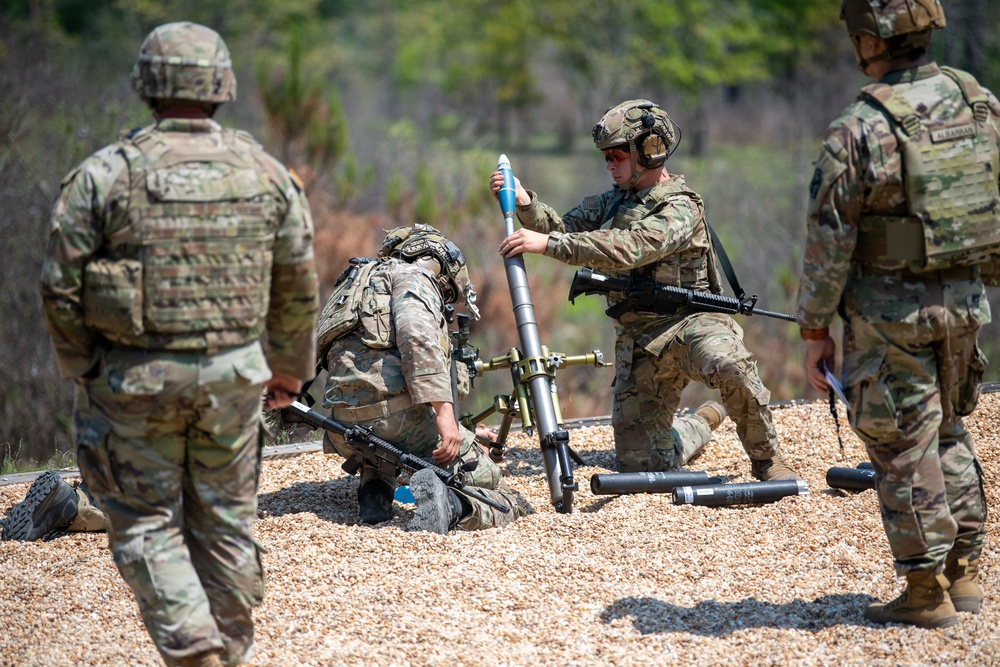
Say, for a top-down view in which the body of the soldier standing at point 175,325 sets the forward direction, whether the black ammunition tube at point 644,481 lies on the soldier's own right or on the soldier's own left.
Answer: on the soldier's own right

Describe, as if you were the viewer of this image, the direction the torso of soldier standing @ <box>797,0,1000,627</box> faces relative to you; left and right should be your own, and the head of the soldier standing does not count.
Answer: facing away from the viewer and to the left of the viewer

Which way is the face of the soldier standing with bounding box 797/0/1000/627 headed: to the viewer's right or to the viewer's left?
to the viewer's left

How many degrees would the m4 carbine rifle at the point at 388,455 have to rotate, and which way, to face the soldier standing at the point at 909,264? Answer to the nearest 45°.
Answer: approximately 45° to its right

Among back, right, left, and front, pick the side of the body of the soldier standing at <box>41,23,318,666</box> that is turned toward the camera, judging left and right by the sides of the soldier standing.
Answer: back

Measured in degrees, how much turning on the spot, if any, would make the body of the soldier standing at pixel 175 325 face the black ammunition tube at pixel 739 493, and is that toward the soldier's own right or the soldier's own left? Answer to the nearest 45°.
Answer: approximately 45° to the soldier's own right

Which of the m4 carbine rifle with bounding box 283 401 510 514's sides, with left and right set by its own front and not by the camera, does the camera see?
right

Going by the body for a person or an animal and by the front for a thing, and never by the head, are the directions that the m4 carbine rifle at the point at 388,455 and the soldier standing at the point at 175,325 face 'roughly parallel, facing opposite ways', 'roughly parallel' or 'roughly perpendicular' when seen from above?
roughly perpendicular

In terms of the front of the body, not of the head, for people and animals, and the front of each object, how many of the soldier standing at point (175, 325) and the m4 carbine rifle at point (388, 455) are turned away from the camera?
1

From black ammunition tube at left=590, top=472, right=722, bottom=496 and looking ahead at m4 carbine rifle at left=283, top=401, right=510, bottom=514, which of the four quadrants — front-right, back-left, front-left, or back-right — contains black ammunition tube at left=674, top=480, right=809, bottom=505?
back-left

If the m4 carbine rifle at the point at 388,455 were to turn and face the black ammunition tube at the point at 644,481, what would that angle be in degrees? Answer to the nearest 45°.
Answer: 0° — it already faces it

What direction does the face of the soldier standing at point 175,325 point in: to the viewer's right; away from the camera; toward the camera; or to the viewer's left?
away from the camera
